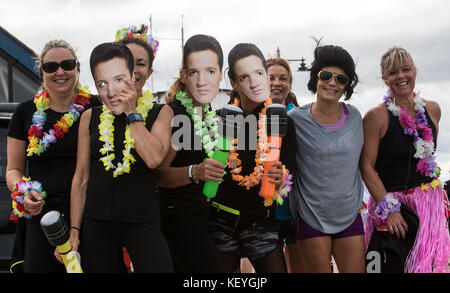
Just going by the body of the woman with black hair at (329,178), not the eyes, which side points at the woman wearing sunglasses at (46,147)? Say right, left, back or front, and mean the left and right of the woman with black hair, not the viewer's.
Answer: right

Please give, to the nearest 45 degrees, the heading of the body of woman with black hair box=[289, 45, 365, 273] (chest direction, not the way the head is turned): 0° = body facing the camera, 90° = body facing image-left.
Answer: approximately 0°
